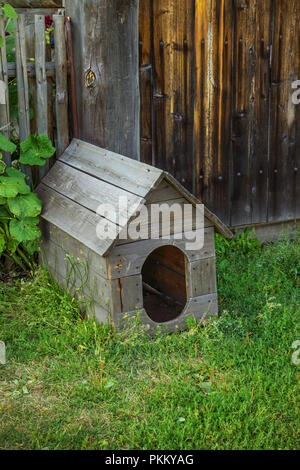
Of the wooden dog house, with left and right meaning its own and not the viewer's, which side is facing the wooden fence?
back

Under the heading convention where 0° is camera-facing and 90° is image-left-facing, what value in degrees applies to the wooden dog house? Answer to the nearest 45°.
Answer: approximately 315°

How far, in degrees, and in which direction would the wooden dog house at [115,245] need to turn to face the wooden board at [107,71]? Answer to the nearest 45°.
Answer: approximately 135° to its left

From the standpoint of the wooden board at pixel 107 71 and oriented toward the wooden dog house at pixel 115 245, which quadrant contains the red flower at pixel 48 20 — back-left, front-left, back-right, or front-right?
back-right

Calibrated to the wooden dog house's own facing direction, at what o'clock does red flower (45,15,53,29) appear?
The red flower is roughly at 7 o'clock from the wooden dog house.

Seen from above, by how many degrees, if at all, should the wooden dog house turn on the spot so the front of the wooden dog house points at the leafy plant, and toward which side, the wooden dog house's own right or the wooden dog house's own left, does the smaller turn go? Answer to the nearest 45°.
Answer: approximately 180°
